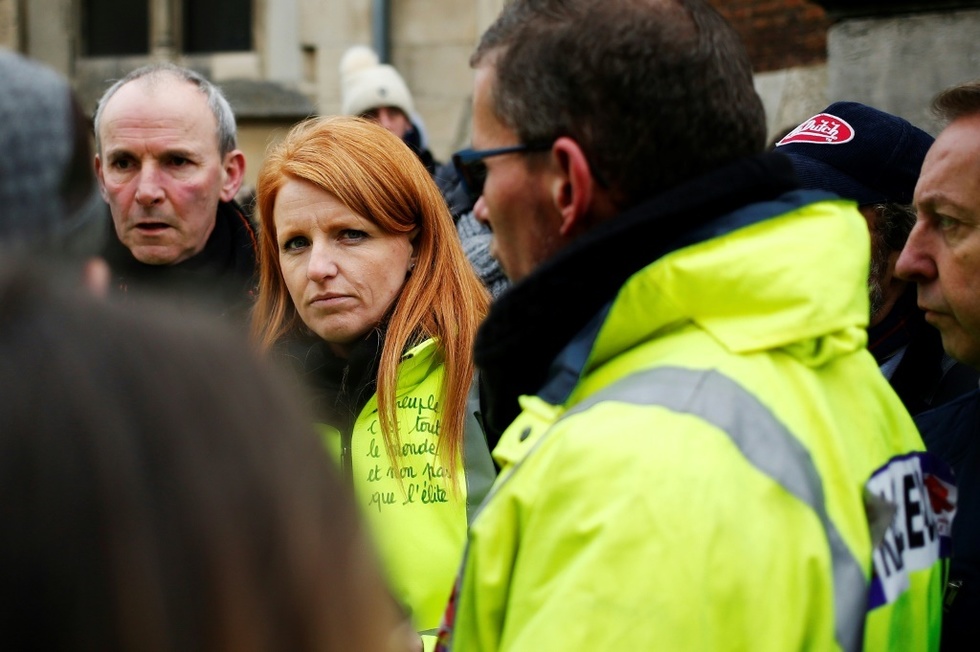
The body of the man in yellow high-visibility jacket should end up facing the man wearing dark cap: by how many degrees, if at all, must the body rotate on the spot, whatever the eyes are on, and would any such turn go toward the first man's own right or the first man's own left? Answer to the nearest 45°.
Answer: approximately 45° to the first man's own right

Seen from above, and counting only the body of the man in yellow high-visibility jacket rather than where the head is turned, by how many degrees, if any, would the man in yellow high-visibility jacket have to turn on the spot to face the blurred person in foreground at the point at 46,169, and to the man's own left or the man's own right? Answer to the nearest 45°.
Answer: approximately 90° to the man's own left

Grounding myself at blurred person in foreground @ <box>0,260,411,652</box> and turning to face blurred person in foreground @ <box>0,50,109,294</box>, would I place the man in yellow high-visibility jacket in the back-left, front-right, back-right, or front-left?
front-right

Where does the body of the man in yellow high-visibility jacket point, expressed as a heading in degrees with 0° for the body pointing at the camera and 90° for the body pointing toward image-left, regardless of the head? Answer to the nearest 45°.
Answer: approximately 135°

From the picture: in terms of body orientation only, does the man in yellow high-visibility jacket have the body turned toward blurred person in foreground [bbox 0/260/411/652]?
no

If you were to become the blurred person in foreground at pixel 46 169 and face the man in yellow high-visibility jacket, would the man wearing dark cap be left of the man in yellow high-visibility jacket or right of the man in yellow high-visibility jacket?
left
